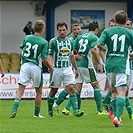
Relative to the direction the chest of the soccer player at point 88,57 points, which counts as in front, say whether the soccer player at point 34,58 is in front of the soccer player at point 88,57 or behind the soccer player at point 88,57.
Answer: behind

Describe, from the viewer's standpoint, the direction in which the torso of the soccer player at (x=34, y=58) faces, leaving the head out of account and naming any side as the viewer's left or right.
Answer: facing away from the viewer and to the right of the viewer

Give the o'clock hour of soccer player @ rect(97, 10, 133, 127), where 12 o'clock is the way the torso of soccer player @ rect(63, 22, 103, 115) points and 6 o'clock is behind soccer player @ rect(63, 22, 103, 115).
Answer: soccer player @ rect(97, 10, 133, 127) is roughly at 4 o'clock from soccer player @ rect(63, 22, 103, 115).

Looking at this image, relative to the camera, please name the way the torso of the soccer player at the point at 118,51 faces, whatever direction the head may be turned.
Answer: away from the camera

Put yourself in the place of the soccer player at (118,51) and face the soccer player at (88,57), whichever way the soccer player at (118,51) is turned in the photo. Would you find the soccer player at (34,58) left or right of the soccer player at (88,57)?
left

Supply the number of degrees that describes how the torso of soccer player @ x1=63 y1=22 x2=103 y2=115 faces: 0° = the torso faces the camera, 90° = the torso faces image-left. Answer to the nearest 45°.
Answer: approximately 225°
